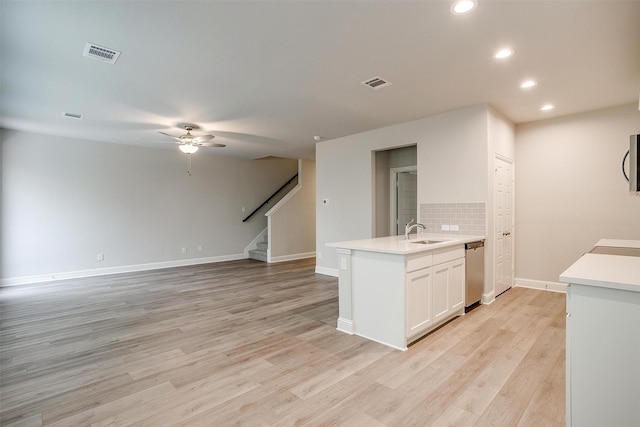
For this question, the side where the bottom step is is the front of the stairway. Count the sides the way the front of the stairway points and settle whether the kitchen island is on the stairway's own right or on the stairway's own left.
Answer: on the stairway's own left

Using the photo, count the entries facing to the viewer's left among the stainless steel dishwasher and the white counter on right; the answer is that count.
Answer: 1

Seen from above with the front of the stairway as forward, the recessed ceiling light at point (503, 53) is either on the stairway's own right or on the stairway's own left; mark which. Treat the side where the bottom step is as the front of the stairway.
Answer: on the stairway's own left

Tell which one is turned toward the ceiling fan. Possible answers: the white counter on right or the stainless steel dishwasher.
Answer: the white counter on right

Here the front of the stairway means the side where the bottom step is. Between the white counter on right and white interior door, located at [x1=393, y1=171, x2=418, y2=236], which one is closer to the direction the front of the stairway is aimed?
the white counter on right

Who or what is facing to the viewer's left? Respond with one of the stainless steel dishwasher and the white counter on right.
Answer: the white counter on right

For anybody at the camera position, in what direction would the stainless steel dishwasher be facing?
facing the viewer and to the right of the viewer

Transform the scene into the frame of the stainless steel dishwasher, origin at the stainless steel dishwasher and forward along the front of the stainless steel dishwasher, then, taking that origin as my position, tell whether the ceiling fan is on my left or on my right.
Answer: on my right

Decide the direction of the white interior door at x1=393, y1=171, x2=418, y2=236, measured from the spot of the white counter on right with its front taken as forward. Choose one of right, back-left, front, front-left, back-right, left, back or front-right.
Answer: front-right

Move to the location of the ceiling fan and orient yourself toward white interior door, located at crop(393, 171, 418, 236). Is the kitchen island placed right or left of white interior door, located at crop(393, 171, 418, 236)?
right

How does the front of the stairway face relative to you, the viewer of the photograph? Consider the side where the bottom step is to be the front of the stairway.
facing the viewer and to the left of the viewer

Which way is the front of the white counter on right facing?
to the viewer's left

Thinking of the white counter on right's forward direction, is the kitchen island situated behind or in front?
in front

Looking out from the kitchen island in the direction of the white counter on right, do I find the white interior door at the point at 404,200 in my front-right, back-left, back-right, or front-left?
back-left
